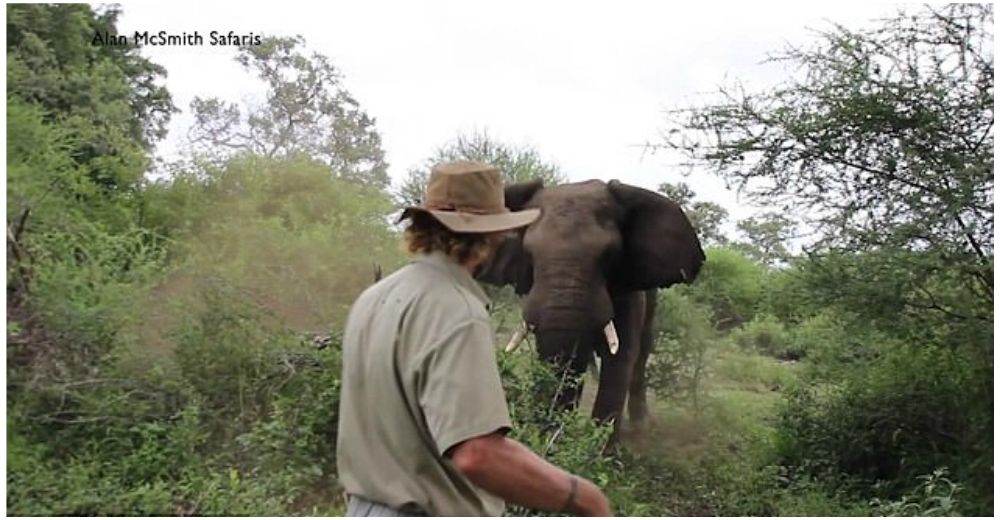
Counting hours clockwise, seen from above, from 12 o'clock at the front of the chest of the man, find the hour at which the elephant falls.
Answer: The elephant is roughly at 11 o'clock from the man.

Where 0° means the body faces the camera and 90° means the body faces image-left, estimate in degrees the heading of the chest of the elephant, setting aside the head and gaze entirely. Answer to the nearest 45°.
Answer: approximately 0°

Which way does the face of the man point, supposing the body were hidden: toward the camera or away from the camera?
away from the camera

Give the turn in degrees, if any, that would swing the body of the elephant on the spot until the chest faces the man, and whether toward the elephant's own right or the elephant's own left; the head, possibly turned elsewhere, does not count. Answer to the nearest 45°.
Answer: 0° — it already faces them

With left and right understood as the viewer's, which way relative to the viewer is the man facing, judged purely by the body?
facing away from the viewer and to the right of the viewer

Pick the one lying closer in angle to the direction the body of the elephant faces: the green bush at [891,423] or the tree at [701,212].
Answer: the green bush

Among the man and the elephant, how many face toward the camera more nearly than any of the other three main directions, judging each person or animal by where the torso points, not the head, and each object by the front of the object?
1

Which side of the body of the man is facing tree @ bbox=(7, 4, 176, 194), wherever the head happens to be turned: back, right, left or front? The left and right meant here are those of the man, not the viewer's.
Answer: left

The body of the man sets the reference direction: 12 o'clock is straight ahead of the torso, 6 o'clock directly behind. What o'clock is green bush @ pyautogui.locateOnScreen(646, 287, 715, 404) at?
The green bush is roughly at 11 o'clock from the man.
